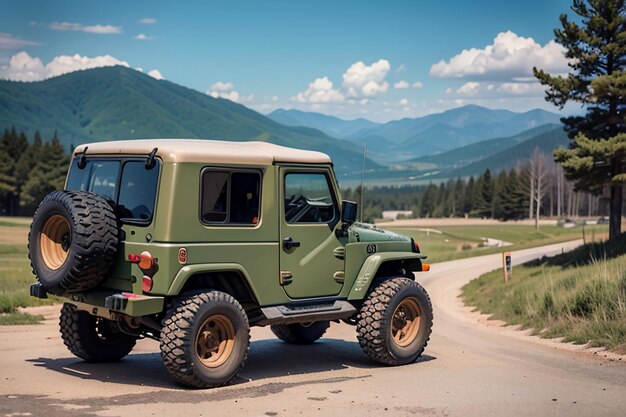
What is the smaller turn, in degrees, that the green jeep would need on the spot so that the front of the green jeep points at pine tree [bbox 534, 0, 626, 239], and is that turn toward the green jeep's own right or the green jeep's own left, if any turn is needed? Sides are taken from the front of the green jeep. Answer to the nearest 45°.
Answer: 0° — it already faces it

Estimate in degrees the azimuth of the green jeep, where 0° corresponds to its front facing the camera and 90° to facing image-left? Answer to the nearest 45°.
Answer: approximately 225°
